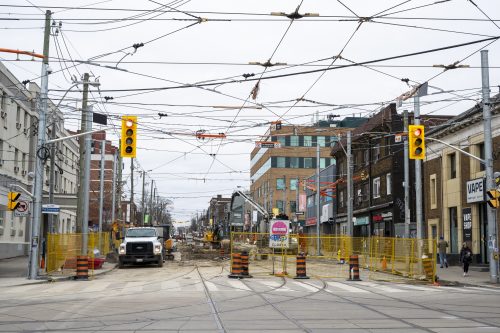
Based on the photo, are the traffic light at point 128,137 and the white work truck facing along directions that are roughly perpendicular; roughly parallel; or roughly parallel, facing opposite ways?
roughly parallel

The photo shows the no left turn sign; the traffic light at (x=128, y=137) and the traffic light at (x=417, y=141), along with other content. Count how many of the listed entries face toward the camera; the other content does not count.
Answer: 3

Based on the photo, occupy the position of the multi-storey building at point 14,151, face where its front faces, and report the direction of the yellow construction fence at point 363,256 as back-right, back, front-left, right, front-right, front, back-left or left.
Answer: front

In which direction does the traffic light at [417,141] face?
toward the camera

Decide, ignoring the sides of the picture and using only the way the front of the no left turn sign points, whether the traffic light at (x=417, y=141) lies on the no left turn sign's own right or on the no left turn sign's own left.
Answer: on the no left turn sign's own left

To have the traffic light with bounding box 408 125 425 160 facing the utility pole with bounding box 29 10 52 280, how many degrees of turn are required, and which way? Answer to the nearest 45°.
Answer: approximately 90° to its right

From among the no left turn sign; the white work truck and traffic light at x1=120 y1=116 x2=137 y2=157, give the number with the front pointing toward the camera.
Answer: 3

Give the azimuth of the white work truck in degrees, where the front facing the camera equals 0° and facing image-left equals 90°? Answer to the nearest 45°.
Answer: approximately 0°

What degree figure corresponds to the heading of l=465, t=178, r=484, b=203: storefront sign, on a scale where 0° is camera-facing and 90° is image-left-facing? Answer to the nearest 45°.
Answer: approximately 45°

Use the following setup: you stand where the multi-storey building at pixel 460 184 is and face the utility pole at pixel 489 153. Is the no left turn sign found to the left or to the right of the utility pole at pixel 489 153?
right

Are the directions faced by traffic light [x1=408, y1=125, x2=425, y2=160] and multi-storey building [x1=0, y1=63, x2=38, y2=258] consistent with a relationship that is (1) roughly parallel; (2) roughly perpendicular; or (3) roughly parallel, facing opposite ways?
roughly perpendicular

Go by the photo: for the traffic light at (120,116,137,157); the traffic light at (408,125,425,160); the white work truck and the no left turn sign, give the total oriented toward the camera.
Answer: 4

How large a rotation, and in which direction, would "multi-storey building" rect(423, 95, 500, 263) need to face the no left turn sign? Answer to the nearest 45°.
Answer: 0° — it already faces it
